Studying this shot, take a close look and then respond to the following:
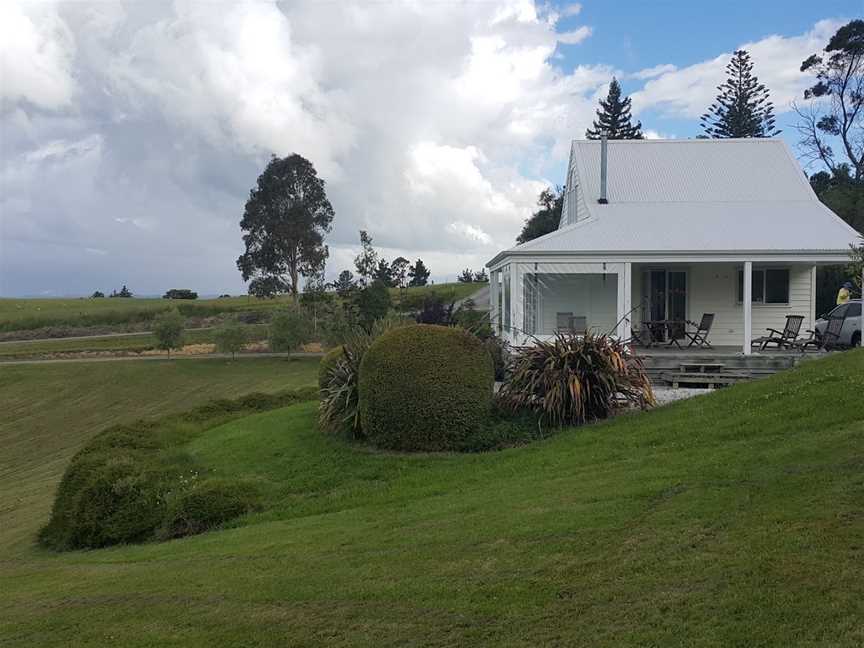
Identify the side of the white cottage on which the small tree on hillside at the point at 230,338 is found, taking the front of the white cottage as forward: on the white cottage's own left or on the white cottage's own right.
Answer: on the white cottage's own right

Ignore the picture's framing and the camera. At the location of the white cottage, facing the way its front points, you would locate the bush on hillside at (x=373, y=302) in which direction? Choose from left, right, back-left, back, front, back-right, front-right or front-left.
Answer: back-right

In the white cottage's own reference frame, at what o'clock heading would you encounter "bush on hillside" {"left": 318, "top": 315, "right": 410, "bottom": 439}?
The bush on hillside is roughly at 1 o'clock from the white cottage.

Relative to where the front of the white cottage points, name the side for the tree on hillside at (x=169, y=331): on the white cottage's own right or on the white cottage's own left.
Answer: on the white cottage's own right

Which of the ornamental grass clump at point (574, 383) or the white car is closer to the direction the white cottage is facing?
the ornamental grass clump

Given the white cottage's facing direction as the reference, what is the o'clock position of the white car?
The white car is roughly at 9 o'clock from the white cottage.

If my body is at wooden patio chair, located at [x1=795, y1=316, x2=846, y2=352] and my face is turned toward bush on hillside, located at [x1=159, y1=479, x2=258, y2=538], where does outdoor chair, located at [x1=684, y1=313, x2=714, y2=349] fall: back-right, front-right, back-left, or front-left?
front-right

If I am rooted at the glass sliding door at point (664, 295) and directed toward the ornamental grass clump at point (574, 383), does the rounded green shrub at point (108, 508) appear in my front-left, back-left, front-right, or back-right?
front-right

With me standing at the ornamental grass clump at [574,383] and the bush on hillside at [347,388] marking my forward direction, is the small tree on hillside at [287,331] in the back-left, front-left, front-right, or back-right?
front-right

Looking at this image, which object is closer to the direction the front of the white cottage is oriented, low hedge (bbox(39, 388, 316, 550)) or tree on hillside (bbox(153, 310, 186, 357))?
the low hedge

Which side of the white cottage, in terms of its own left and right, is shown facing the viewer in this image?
front

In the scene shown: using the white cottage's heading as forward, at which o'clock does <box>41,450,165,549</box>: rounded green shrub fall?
The rounded green shrub is roughly at 1 o'clock from the white cottage.
